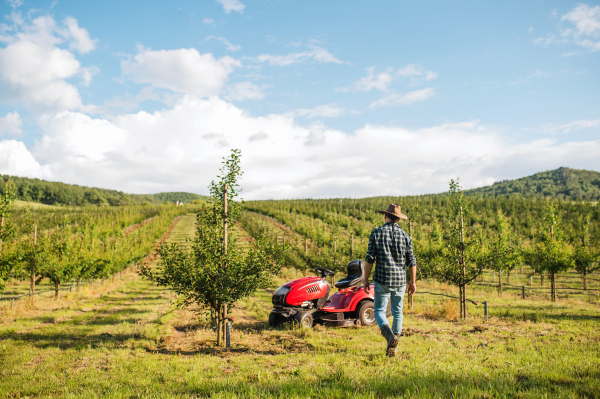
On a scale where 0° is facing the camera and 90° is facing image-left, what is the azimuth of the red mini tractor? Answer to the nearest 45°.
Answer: approximately 45°

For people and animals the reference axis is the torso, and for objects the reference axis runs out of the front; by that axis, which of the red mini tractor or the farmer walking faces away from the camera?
the farmer walking

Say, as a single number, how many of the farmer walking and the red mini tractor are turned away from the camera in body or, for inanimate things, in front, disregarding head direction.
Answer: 1

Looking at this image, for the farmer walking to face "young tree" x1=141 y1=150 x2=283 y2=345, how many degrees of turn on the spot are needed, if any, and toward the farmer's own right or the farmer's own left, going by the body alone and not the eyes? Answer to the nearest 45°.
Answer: approximately 45° to the farmer's own left

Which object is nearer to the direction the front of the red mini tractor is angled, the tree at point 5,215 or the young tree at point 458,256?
the tree

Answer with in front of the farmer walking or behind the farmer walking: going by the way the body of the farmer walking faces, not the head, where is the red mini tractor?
in front

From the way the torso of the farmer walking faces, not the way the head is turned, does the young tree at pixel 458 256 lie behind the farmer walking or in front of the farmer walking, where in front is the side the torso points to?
in front

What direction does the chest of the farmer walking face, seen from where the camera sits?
away from the camera

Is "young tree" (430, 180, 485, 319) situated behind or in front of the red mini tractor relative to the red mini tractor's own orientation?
behind
